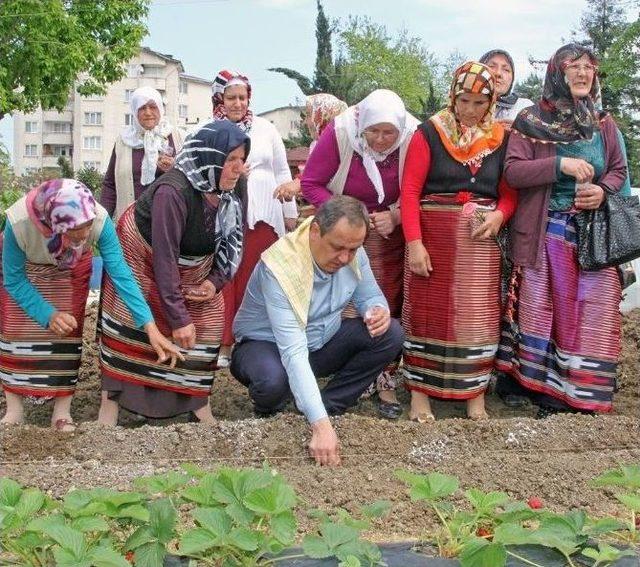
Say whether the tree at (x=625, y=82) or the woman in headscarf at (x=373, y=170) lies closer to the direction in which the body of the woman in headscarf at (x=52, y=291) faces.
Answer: the woman in headscarf

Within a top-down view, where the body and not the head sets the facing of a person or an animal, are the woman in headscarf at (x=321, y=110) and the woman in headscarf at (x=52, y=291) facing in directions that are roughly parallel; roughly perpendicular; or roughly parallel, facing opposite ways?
roughly perpendicular

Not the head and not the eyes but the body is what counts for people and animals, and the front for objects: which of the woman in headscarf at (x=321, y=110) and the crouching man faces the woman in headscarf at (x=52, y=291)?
the woman in headscarf at (x=321, y=110)

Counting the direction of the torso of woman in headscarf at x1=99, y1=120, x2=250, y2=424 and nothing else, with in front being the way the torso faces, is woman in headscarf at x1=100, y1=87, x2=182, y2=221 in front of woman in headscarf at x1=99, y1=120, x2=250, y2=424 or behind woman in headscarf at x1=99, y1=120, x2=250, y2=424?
behind

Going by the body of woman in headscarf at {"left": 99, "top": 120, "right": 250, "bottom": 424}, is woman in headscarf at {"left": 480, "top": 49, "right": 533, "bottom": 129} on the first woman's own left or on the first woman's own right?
on the first woman's own left

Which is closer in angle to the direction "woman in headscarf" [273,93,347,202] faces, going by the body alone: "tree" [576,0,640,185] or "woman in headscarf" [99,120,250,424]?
the woman in headscarf

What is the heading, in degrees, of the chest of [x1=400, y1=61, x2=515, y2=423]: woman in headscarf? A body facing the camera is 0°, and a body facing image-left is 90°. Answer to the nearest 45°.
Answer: approximately 0°
